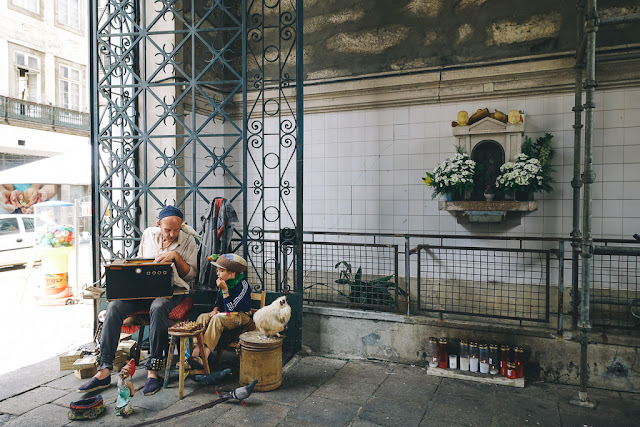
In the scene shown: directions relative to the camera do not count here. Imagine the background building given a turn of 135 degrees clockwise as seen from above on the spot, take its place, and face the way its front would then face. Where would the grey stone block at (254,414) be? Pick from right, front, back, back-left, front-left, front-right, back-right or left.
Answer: left

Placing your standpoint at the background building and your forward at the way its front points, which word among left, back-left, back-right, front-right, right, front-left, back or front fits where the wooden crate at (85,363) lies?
front-right

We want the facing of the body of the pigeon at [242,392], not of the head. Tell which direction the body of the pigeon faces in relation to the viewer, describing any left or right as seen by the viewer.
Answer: facing to the right of the viewer

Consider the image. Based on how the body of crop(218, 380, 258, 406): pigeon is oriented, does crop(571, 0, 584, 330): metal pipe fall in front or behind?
in front

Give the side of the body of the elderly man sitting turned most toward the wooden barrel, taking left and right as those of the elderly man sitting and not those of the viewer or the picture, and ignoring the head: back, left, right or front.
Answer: left

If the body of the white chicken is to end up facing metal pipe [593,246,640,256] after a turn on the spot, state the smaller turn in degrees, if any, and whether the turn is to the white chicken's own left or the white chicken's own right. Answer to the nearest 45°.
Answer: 0° — it already faces it

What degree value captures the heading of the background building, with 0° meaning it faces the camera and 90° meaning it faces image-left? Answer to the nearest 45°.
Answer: approximately 315°

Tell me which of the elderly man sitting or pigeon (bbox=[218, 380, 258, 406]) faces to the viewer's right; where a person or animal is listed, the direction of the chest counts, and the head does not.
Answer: the pigeon

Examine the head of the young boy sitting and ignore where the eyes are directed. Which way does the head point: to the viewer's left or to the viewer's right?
to the viewer's left
